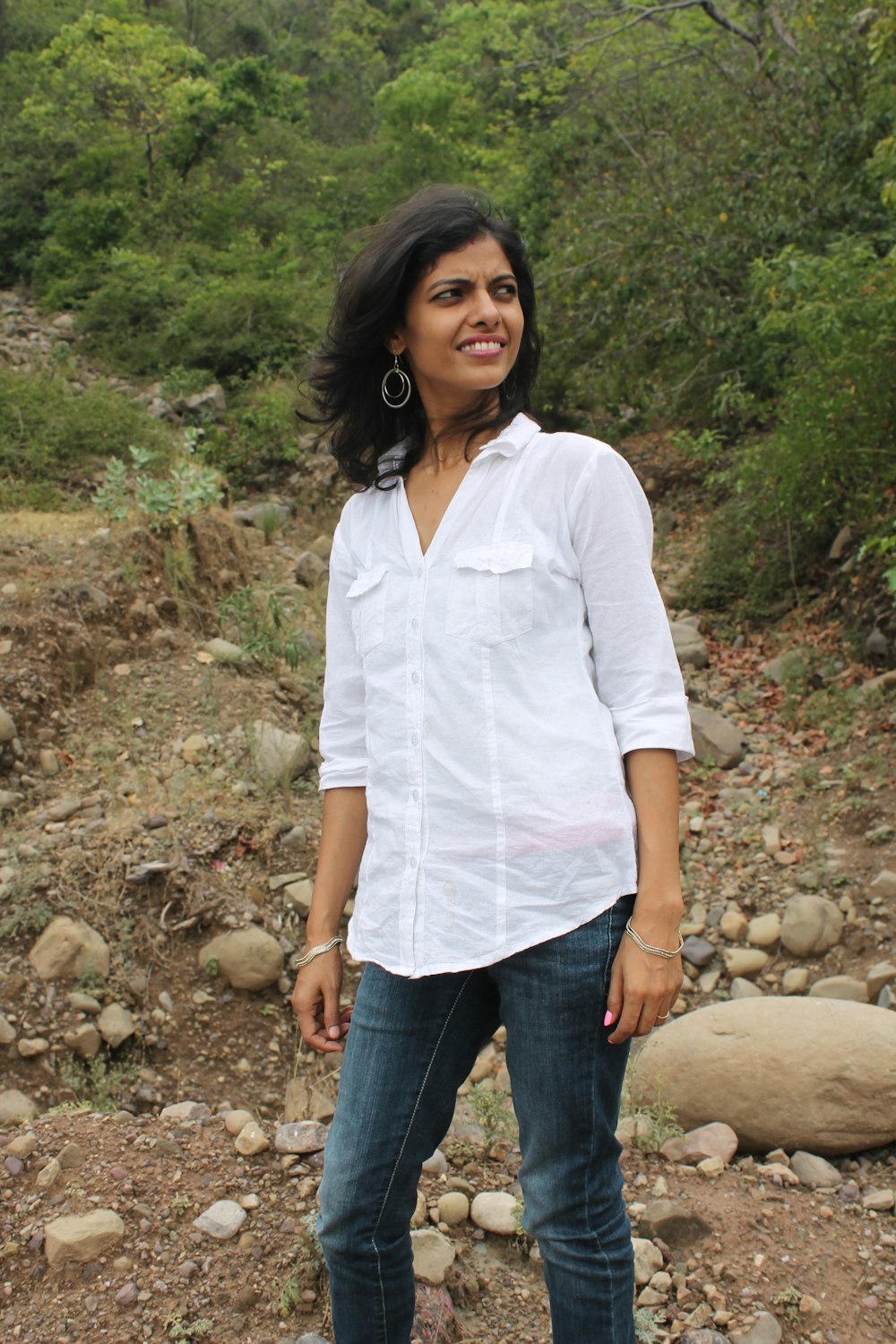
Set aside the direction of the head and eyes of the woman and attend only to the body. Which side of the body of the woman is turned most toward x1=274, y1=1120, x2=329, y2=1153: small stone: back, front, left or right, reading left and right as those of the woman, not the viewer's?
right

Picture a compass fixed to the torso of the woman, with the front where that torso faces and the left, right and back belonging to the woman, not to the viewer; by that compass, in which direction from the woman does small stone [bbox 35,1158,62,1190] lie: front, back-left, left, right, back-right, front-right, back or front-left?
right

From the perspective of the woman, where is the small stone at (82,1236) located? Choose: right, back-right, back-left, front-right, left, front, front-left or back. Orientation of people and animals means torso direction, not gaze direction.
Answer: right

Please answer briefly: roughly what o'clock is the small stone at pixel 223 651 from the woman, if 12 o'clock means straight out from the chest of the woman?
The small stone is roughly at 4 o'clock from the woman.

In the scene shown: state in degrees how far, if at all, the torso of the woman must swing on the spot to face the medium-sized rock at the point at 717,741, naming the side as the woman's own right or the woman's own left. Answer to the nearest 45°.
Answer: approximately 135° to the woman's own right

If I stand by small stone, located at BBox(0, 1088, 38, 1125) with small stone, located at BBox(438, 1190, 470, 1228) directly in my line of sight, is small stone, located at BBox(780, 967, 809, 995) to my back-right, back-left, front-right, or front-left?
front-left

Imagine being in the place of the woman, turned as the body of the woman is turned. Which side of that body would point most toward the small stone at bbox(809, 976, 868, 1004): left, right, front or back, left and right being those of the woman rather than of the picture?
back

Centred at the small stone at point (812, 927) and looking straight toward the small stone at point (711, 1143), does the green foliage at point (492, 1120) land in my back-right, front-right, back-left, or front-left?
front-right

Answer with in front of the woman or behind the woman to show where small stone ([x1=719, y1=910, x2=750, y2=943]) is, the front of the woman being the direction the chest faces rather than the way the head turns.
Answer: behind

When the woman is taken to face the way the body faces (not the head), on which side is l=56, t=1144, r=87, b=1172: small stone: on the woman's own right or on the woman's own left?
on the woman's own right

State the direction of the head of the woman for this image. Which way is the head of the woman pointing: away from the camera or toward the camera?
toward the camera

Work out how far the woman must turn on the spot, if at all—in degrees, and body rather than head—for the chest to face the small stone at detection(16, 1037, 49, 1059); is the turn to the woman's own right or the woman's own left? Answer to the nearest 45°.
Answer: approximately 90° to the woman's own right

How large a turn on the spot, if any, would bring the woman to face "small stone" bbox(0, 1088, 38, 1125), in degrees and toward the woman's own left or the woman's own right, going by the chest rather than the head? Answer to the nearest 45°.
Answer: approximately 90° to the woman's own right
